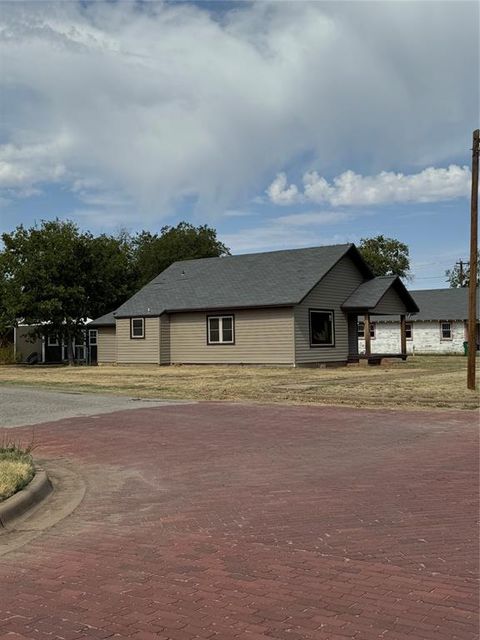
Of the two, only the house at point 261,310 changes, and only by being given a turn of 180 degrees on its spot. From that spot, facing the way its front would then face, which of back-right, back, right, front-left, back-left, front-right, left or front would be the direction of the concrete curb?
back-left

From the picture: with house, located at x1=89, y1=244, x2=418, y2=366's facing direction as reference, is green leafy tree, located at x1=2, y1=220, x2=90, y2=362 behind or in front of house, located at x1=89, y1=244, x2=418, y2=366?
behind

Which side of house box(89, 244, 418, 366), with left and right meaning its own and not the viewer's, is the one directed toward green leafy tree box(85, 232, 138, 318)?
back

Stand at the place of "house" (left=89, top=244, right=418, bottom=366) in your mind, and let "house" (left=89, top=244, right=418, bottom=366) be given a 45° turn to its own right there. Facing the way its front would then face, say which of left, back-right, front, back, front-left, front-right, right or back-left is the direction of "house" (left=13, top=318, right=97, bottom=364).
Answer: back-right

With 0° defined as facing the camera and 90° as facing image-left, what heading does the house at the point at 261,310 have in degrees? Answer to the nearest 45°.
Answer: approximately 315°

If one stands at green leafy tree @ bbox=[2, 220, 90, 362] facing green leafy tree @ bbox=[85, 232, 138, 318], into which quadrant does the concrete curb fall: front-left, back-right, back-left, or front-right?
back-right
